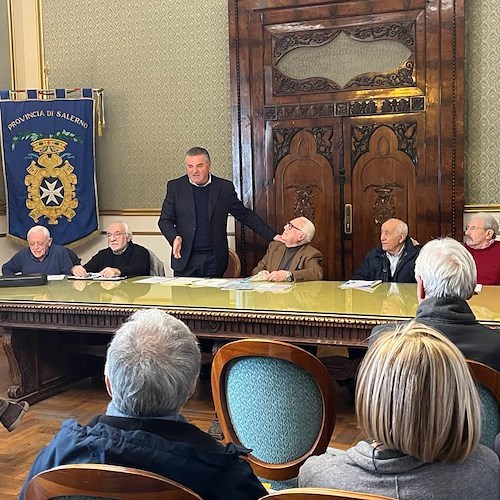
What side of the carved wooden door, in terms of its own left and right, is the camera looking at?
front

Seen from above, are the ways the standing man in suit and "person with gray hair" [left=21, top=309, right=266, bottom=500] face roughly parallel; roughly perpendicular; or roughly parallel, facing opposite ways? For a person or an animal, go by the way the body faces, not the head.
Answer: roughly parallel, facing opposite ways

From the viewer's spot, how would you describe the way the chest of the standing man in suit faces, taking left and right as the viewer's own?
facing the viewer

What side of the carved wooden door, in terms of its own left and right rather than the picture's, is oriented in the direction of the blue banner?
right

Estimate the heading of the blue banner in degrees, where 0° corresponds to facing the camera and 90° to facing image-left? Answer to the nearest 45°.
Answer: approximately 0°

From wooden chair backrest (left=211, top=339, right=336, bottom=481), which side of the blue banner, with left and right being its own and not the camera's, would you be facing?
front

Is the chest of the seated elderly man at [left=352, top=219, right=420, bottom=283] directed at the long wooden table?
yes

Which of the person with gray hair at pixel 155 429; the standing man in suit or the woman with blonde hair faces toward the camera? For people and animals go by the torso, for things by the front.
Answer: the standing man in suit

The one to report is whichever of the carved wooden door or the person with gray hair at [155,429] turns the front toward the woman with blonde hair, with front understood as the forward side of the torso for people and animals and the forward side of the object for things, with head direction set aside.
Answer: the carved wooden door

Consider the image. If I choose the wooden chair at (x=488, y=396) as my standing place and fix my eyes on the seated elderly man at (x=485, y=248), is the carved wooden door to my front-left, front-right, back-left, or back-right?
front-left

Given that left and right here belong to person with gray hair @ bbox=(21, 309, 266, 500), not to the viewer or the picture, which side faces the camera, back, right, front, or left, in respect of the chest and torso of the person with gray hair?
back

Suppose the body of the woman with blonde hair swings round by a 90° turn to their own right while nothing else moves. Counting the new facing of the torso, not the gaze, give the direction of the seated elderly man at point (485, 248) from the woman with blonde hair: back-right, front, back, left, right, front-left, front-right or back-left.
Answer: left

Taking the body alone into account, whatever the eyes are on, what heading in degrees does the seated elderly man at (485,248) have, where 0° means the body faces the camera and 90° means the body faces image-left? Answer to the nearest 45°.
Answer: approximately 45°

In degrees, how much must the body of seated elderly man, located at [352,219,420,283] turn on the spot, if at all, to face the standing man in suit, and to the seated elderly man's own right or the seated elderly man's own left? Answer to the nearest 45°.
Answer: approximately 45° to the seated elderly man's own right

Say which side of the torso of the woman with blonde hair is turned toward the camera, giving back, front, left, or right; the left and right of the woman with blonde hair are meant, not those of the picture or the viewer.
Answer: back

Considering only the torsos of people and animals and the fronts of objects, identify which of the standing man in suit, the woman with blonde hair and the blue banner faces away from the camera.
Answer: the woman with blonde hair

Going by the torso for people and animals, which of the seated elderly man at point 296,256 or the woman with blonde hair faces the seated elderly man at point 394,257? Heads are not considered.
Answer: the woman with blonde hair

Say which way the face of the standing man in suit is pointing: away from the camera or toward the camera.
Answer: toward the camera

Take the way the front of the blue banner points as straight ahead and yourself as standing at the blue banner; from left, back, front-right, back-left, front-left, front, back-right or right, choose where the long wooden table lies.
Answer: front
